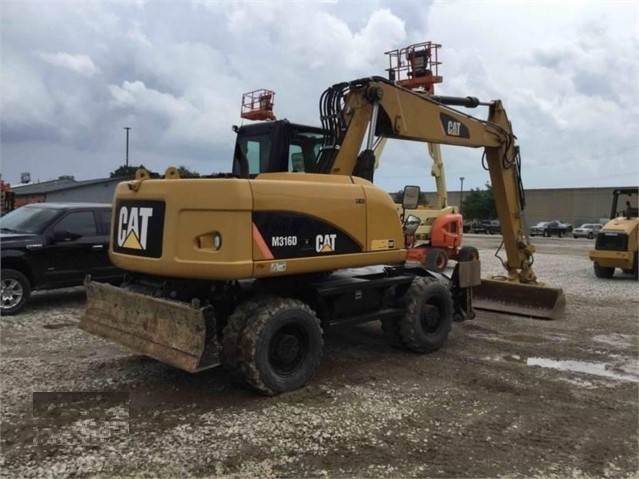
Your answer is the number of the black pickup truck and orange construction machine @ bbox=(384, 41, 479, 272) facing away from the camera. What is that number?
0

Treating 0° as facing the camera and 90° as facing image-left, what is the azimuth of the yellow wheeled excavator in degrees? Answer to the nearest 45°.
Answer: approximately 225°

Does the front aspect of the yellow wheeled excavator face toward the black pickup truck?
no

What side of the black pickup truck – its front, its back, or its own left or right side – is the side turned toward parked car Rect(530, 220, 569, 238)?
back

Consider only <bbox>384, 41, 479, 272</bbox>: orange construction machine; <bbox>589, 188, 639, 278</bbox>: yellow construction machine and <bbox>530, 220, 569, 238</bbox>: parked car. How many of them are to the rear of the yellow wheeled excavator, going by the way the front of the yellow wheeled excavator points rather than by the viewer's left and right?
0

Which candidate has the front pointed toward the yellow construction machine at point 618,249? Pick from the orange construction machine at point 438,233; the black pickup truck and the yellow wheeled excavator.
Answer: the yellow wheeled excavator

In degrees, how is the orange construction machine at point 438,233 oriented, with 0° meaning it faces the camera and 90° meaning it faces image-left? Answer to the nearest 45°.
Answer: approximately 45°

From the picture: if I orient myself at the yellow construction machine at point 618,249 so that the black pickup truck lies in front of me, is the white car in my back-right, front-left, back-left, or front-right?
back-right

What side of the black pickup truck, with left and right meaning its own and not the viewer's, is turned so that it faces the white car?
back

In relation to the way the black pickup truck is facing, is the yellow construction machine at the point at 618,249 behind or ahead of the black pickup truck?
behind

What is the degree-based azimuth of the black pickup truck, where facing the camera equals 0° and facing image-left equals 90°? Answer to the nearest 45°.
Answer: approximately 45°

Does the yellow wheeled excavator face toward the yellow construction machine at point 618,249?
yes
